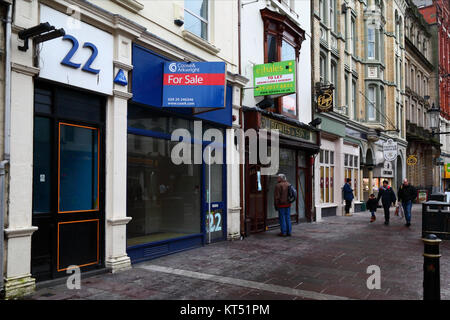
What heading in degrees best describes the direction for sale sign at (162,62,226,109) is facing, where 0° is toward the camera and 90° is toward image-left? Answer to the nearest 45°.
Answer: approximately 0°

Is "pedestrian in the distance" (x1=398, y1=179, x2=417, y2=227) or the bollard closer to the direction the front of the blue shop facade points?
the bollard

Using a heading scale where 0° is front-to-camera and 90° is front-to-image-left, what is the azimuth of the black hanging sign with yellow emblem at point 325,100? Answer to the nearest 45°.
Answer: approximately 0°

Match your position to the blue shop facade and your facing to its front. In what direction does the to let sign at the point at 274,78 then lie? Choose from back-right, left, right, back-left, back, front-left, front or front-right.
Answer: left

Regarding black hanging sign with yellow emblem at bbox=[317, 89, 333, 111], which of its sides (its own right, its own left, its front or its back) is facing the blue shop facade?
front

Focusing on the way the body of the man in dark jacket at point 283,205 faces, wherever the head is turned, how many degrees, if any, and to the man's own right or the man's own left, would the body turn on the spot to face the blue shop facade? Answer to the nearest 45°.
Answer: approximately 90° to the man's own left

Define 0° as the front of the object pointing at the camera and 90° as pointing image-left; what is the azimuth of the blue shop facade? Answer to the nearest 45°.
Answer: approximately 315°

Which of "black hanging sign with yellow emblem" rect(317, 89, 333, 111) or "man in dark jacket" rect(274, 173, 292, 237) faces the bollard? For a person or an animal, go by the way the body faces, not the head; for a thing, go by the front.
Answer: the black hanging sign with yellow emblem

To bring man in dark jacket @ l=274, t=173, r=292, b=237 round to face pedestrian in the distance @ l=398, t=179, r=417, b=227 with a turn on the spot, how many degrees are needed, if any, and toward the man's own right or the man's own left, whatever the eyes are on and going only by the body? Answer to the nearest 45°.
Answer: approximately 90° to the man's own right

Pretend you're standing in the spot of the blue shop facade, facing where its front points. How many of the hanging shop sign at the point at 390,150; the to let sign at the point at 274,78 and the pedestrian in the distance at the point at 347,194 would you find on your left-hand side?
3

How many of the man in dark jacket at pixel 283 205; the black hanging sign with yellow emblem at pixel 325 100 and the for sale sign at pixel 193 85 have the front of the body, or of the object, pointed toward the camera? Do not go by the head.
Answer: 2

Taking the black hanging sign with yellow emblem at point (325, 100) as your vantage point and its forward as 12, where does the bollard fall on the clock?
The bollard is roughly at 12 o'clock from the black hanging sign with yellow emblem.
